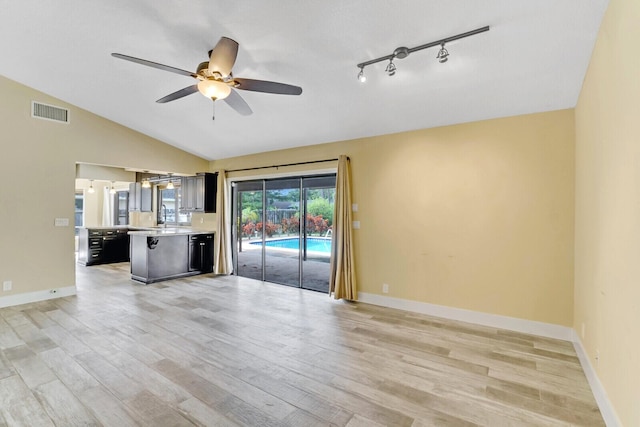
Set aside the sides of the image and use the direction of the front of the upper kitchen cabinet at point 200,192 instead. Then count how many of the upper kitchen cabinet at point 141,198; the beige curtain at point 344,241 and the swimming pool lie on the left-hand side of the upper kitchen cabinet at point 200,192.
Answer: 2

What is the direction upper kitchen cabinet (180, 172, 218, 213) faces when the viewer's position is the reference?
facing the viewer and to the left of the viewer

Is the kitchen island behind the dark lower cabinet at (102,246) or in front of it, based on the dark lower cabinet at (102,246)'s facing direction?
in front

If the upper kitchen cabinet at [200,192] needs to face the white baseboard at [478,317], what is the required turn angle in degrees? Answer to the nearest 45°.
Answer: approximately 90° to its left

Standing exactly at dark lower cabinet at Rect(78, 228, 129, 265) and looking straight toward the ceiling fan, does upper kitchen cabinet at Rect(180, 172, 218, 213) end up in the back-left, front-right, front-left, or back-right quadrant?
front-left

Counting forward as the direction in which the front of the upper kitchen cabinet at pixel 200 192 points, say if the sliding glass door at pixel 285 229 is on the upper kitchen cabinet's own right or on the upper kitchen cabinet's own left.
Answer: on the upper kitchen cabinet's own left

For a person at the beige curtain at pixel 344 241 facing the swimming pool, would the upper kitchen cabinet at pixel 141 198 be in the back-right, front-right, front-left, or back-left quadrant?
front-left

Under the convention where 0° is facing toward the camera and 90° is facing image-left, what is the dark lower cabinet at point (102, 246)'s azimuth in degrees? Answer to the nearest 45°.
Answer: approximately 315°

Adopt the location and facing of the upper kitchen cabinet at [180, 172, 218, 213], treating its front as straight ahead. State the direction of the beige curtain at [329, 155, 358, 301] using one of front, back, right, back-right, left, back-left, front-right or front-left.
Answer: left

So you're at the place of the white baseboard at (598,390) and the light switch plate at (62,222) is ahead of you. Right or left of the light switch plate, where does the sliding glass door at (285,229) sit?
right

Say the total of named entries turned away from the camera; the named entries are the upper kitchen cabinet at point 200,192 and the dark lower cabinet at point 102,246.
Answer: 0
